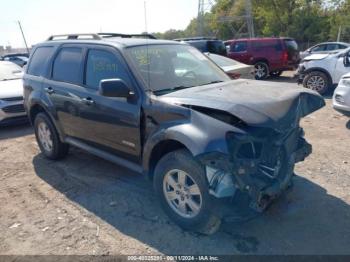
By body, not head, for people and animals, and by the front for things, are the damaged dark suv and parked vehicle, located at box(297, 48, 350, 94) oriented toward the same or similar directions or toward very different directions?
very different directions

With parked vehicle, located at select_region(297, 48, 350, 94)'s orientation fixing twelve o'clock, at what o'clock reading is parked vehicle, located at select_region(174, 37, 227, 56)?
parked vehicle, located at select_region(174, 37, 227, 56) is roughly at 1 o'clock from parked vehicle, located at select_region(297, 48, 350, 94).

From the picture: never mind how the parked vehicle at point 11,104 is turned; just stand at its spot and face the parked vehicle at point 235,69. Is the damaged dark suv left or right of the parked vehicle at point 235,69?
right

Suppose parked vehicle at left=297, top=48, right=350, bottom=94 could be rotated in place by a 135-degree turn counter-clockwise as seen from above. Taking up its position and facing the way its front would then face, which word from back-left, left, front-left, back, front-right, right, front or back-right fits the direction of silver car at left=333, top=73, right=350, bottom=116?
front-right

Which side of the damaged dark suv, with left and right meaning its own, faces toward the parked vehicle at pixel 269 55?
left

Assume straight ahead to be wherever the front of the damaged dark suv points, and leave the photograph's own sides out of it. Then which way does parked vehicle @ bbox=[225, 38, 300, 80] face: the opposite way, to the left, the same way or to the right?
the opposite way

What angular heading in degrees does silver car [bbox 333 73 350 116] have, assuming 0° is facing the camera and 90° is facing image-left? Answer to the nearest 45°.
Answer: approximately 45°

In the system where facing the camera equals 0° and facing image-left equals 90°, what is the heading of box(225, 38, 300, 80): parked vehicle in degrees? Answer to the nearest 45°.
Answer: approximately 135°

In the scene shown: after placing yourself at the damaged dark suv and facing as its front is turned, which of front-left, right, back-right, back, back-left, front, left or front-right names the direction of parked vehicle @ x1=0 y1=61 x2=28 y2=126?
back

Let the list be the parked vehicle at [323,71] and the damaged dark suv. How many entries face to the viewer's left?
1

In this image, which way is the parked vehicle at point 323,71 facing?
to the viewer's left
